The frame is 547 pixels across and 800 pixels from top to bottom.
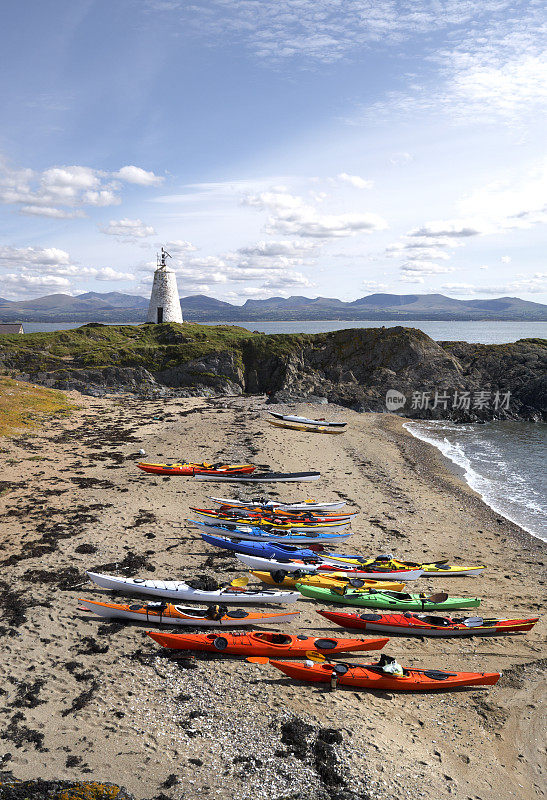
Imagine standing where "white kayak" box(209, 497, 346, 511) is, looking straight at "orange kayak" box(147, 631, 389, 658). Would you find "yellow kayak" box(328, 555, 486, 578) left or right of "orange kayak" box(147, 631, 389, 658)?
left

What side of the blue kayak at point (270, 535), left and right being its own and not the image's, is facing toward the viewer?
left

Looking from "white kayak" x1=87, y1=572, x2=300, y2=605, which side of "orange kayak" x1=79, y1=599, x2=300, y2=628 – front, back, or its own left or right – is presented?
right

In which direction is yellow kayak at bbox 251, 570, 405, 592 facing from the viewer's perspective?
to the viewer's left

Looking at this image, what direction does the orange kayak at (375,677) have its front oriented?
to the viewer's left

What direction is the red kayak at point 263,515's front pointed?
to the viewer's left
